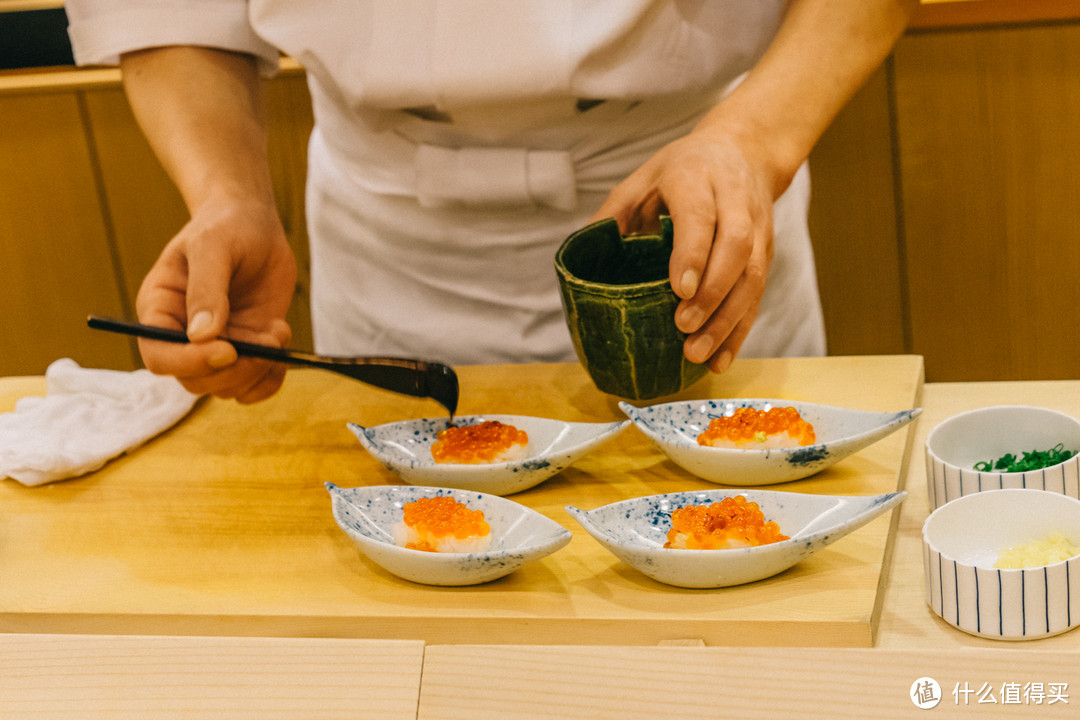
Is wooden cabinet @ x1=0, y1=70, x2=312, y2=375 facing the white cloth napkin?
yes

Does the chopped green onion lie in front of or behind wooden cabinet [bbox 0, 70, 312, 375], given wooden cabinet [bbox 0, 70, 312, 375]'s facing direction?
in front

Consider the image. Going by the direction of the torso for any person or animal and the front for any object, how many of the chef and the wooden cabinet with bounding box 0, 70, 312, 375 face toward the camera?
2

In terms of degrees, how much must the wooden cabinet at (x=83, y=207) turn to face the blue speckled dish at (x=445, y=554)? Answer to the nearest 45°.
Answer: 0° — it already faces it

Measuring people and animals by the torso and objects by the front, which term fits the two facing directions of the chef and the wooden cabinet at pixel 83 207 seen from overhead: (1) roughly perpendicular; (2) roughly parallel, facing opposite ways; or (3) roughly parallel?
roughly parallel

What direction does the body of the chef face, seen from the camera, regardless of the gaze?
toward the camera

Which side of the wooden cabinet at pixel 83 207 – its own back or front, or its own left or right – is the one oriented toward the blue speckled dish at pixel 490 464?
front

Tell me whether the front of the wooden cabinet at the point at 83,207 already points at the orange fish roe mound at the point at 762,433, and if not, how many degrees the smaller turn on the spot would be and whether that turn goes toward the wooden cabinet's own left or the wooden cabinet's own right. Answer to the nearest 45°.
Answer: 0° — it already faces it

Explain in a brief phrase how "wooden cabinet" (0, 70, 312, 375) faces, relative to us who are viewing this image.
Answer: facing the viewer

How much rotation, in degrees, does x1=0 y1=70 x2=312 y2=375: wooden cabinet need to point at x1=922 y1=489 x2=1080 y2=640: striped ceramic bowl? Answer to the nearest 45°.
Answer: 0° — it already faces it
